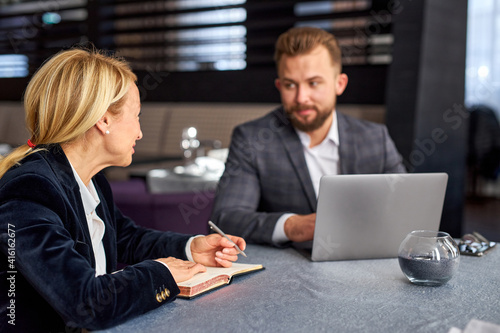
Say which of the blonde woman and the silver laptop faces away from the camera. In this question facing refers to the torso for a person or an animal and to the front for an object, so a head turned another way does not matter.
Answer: the silver laptop

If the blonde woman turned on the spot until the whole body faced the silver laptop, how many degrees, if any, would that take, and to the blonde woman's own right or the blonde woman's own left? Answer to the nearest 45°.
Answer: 0° — they already face it

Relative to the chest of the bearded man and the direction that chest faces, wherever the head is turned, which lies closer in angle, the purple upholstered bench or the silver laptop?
the silver laptop

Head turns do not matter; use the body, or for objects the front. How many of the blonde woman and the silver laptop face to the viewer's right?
1

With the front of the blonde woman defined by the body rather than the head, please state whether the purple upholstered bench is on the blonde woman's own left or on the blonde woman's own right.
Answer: on the blonde woman's own left

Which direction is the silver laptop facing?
away from the camera

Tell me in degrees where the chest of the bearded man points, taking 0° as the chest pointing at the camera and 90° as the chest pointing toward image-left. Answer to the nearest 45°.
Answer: approximately 0°

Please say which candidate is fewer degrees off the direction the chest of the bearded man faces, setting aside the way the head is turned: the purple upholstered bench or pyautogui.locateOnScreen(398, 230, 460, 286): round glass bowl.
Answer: the round glass bowl

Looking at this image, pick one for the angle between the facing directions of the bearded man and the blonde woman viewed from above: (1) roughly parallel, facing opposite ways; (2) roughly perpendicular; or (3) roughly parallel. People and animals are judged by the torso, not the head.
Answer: roughly perpendicular

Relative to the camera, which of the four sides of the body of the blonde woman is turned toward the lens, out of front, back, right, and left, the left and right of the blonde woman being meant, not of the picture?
right

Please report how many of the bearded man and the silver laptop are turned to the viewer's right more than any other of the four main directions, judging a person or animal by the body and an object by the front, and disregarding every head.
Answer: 0
